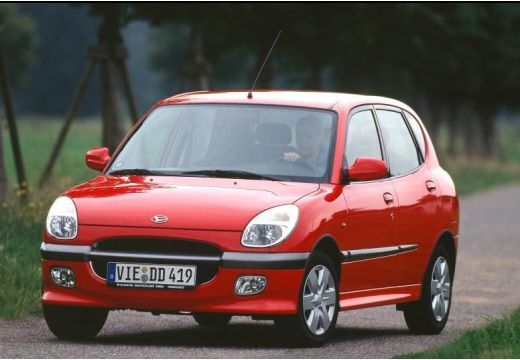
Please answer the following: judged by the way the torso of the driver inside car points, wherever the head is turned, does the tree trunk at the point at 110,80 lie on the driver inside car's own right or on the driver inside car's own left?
on the driver inside car's own right

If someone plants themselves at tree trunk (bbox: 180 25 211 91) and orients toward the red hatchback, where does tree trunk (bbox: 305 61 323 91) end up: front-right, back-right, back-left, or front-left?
back-left

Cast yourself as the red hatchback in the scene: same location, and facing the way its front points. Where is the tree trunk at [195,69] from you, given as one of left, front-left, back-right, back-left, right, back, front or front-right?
back-right

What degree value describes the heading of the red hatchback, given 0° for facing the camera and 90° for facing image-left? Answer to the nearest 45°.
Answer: approximately 45°

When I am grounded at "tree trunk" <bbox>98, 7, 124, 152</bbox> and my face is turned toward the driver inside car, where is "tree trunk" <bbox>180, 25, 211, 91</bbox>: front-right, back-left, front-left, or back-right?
back-left

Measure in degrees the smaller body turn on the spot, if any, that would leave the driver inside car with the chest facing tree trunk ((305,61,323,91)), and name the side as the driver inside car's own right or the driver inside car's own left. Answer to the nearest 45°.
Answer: approximately 135° to the driver inside car's own right

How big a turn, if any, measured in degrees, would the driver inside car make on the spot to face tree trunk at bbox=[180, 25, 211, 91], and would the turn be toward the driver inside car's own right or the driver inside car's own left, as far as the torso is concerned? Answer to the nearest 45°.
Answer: approximately 135° to the driver inside car's own right

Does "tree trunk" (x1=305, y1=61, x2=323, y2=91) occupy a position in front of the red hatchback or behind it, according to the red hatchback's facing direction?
behind

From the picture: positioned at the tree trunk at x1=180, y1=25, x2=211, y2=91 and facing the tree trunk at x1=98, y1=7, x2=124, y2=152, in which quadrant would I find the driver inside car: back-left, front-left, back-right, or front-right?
front-left
